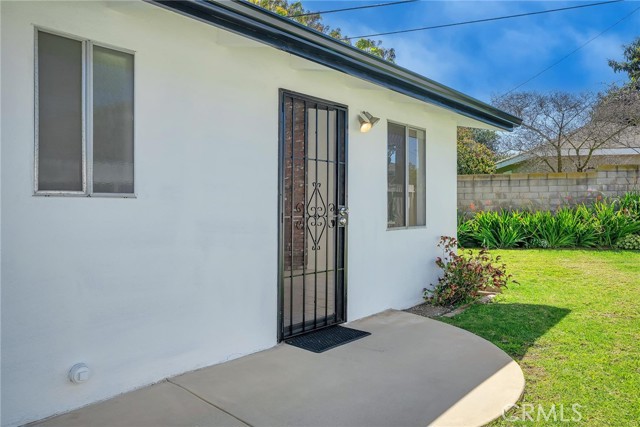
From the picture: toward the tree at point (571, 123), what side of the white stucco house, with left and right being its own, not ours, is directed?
left

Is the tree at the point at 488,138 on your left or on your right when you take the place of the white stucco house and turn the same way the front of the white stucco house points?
on your left

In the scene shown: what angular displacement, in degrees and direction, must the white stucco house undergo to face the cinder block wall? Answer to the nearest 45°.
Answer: approximately 90° to its left

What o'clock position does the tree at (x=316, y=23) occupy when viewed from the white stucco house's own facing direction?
The tree is roughly at 8 o'clock from the white stucco house.

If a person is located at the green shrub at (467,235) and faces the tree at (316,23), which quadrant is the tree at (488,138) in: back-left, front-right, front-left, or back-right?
front-right

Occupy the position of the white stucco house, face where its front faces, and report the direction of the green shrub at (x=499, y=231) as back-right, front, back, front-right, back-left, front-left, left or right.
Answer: left

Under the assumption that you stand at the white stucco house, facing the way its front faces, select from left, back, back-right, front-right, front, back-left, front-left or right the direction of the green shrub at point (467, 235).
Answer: left

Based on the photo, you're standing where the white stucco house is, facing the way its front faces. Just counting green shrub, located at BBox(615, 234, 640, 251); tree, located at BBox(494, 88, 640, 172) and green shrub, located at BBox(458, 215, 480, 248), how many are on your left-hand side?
3

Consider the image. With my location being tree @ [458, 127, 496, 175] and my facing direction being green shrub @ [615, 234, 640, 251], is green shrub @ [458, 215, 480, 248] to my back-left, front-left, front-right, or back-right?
front-right

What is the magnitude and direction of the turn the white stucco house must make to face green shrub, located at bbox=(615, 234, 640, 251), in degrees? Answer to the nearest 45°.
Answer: approximately 90° to its left

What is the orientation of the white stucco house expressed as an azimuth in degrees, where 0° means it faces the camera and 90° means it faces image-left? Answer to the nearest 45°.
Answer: approximately 315°

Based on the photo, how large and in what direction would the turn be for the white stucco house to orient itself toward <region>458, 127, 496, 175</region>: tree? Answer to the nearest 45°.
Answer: approximately 90° to its left

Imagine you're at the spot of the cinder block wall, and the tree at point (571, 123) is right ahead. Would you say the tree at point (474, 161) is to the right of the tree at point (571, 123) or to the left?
left

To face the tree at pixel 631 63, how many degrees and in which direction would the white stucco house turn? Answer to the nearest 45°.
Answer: approximately 90° to its left

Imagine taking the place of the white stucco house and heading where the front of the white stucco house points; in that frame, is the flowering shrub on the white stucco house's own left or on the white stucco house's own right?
on the white stucco house's own left
